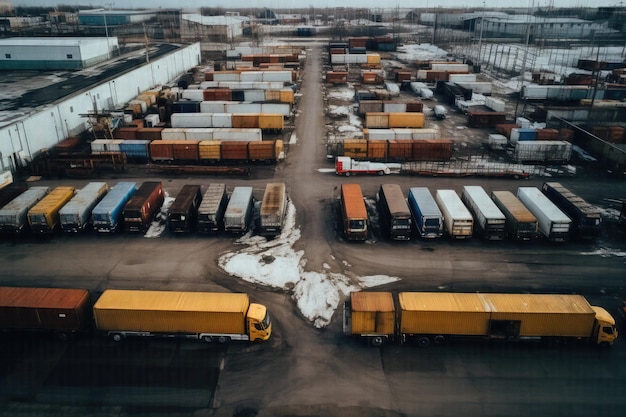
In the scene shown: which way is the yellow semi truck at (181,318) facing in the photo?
to the viewer's right

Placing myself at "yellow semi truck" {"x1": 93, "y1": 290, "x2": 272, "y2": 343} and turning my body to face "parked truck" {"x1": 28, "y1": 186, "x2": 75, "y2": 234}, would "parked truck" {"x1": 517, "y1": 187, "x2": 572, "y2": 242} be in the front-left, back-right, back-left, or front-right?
back-right

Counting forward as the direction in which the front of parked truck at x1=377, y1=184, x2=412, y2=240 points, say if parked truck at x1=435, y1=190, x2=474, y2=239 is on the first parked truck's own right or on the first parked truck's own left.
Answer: on the first parked truck's own left

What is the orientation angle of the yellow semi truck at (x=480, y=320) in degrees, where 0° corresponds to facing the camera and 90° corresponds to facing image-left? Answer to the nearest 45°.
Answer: approximately 270°

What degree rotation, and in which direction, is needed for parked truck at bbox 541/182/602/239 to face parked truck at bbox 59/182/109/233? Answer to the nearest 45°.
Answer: approximately 90° to its right

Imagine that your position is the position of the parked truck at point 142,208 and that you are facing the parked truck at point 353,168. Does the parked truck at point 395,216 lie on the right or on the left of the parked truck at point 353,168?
right

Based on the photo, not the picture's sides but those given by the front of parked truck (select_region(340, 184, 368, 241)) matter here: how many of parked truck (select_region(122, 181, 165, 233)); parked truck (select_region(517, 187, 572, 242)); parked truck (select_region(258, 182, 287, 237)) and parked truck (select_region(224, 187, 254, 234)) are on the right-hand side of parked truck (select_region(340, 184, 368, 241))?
3

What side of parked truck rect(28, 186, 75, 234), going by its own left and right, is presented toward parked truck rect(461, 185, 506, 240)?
left

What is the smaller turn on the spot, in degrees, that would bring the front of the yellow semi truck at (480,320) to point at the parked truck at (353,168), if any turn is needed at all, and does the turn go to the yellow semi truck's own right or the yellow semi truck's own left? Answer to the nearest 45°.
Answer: approximately 135° to the yellow semi truck's own left

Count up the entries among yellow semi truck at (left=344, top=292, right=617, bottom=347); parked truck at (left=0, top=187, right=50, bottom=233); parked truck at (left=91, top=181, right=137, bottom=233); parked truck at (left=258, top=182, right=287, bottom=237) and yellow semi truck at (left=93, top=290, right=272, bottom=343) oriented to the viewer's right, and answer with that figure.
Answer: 2

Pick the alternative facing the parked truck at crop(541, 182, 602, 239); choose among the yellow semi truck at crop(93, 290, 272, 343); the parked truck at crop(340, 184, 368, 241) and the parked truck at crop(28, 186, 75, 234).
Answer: the yellow semi truck

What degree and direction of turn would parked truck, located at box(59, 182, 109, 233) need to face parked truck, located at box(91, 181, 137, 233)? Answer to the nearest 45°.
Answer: approximately 90° to its left
